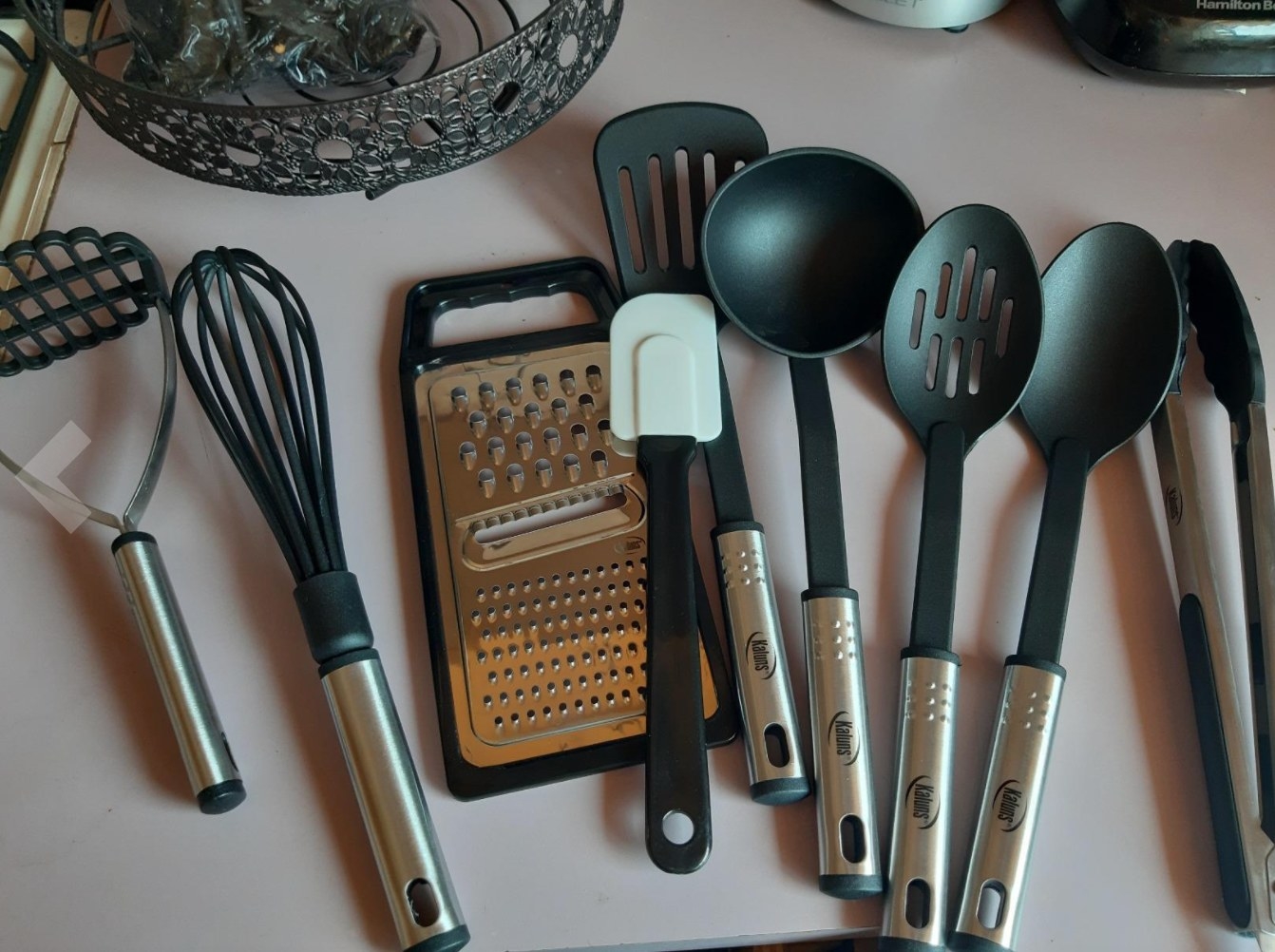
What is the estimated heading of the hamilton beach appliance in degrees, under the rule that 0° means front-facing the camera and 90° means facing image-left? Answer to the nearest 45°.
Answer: approximately 0°

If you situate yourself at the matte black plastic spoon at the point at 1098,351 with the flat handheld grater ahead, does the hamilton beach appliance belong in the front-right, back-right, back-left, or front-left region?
back-right
